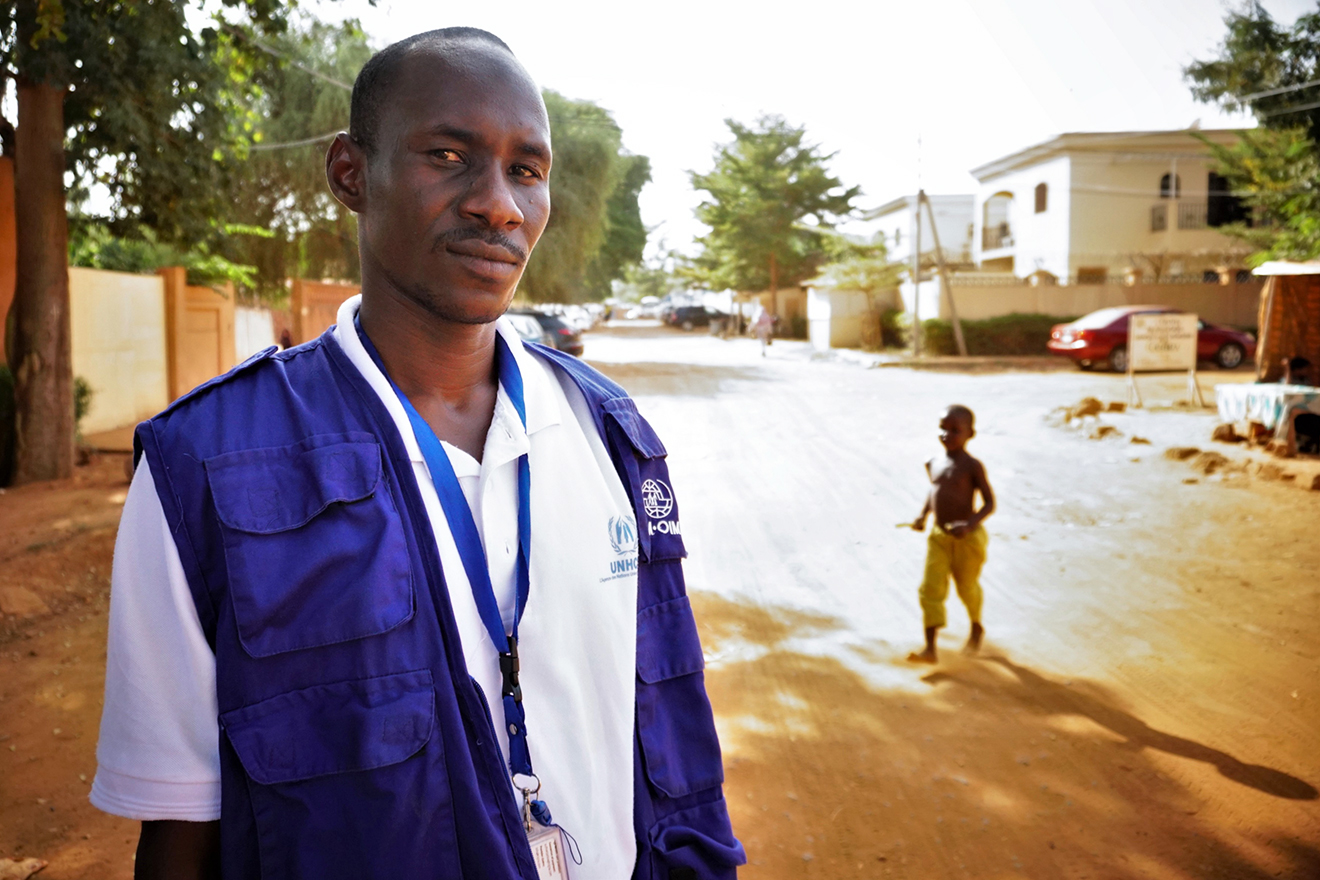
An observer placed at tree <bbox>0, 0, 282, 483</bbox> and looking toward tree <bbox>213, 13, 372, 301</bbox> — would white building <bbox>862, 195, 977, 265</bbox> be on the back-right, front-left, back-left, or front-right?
front-right

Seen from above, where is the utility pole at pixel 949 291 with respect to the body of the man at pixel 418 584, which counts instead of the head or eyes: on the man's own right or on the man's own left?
on the man's own left

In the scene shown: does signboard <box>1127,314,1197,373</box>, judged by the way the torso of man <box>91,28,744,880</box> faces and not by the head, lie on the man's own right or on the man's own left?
on the man's own left

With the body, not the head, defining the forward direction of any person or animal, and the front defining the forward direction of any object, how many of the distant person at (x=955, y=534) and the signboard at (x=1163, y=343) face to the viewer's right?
0

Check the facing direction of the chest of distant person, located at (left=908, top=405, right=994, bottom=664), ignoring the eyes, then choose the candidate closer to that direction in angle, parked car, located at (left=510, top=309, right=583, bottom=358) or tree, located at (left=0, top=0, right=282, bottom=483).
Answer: the tree

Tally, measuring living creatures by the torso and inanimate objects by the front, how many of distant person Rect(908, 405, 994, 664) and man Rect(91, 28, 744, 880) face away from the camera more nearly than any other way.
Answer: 0

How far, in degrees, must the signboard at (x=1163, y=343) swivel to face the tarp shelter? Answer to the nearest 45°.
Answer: approximately 45° to its left

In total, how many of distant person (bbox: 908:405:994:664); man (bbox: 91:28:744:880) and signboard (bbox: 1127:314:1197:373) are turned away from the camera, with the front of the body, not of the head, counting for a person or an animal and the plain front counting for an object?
0

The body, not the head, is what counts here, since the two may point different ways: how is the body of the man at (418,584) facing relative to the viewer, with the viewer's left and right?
facing the viewer and to the right of the viewer

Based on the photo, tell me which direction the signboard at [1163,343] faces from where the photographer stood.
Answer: facing the viewer

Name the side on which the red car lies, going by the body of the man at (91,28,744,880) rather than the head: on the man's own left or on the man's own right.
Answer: on the man's own left

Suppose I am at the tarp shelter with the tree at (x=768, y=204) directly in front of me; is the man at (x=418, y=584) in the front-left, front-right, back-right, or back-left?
back-left

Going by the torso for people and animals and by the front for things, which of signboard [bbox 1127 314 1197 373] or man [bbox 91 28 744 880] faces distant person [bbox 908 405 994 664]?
the signboard
